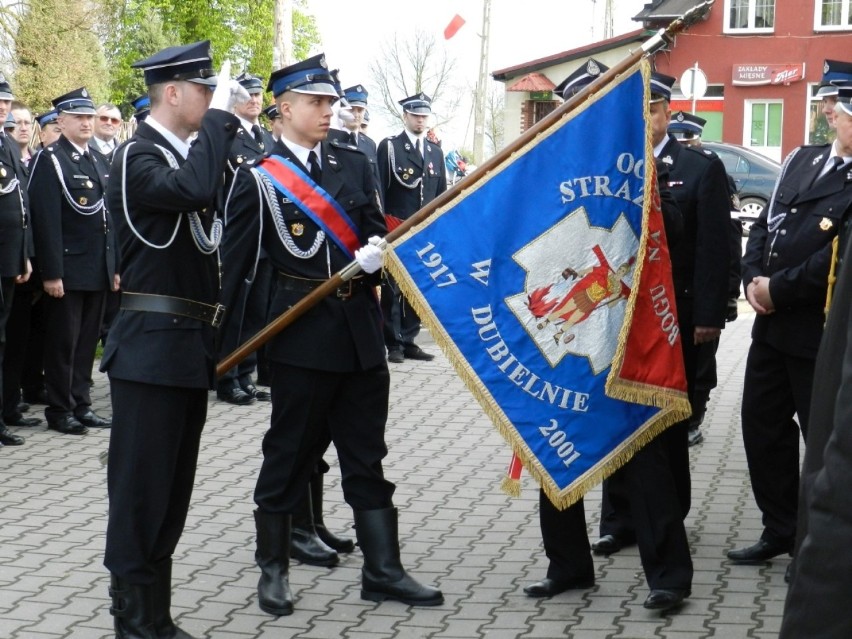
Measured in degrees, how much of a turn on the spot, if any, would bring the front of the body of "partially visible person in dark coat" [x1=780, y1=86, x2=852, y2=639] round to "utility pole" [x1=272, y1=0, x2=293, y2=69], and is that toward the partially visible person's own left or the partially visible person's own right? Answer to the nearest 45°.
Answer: approximately 45° to the partially visible person's own right

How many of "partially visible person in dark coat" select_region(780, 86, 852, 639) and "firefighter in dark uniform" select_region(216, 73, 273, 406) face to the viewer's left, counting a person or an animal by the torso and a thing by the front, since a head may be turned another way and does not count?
1

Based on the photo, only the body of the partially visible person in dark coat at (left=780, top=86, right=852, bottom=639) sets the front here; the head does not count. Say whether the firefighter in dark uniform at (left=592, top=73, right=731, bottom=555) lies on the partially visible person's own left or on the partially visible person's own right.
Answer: on the partially visible person's own right

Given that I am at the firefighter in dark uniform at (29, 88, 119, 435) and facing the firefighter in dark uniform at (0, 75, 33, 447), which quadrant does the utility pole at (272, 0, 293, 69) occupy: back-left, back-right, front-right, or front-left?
back-right

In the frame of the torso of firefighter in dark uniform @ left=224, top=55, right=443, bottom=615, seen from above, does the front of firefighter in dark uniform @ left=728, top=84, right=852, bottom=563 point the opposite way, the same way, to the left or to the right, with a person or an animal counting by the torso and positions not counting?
to the right

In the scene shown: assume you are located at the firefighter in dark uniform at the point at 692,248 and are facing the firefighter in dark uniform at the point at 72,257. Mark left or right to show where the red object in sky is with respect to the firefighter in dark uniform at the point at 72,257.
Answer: right

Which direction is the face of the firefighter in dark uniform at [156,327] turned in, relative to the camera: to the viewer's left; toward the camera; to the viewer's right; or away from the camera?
to the viewer's right

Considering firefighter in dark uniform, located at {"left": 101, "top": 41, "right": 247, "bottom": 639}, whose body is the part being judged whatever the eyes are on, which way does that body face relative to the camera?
to the viewer's right

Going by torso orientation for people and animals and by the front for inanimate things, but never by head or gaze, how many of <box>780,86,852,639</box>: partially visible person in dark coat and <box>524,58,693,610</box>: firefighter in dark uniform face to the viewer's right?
0

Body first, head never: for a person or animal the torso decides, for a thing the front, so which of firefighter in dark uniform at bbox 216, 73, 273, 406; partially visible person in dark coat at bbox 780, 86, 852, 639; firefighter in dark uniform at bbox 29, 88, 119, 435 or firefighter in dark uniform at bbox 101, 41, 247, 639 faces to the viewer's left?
partially visible person in dark coat at bbox 780, 86, 852, 639

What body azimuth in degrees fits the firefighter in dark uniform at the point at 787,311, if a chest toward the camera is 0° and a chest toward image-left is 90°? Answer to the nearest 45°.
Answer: approximately 45°

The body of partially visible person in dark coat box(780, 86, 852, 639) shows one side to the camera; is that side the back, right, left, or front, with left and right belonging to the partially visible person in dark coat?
left
